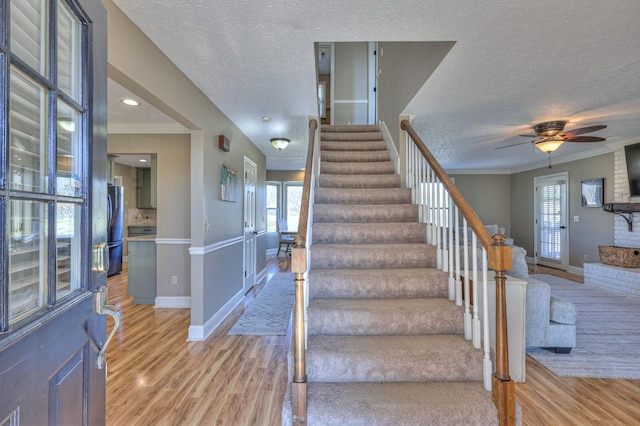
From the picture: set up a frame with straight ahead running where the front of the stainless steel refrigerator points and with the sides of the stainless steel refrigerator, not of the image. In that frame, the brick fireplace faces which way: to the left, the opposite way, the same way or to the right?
the opposite way

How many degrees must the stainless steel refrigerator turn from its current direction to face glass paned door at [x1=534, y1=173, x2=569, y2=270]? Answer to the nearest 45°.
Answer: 0° — it already faces it

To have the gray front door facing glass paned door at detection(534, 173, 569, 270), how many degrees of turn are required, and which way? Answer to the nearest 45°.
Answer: approximately 45° to its left

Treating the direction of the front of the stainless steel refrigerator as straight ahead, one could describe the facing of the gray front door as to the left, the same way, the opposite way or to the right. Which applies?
the same way

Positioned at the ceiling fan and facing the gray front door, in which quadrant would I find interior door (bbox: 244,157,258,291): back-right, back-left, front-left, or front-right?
front-right

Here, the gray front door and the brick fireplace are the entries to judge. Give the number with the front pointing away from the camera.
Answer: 0

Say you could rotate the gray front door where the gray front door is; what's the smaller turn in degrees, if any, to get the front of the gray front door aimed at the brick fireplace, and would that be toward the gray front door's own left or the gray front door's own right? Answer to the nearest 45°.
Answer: approximately 45° to the gray front door's own left

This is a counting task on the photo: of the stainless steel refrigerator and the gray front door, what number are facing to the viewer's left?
0

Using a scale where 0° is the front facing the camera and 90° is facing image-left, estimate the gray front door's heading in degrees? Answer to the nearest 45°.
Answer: approximately 315°

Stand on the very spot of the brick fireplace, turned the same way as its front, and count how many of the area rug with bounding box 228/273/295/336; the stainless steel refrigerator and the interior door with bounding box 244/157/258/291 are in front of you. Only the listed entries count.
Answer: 3

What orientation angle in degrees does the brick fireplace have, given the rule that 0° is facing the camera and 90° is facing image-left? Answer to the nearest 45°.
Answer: approximately 45°

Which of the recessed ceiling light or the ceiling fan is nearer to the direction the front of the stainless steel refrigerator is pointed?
the ceiling fan

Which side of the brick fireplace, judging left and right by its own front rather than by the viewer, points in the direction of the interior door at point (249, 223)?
front

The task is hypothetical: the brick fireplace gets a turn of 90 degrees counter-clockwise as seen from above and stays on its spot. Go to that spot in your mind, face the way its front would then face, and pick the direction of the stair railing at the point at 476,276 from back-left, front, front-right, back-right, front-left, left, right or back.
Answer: front-right

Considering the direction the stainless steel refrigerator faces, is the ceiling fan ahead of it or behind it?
ahead

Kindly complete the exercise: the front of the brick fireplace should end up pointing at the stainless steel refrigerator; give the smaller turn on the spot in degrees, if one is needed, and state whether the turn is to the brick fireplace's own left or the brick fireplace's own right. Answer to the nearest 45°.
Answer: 0° — it already faces it

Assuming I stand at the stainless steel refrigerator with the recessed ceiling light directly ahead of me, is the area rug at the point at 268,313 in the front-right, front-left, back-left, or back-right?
front-left

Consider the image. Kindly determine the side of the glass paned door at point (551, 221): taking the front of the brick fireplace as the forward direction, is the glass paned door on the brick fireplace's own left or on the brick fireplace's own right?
on the brick fireplace's own right

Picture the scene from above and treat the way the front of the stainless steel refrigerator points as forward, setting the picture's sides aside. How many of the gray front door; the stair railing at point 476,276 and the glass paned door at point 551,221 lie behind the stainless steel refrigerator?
0

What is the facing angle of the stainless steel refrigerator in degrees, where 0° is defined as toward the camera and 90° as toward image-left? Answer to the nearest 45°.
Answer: approximately 315°

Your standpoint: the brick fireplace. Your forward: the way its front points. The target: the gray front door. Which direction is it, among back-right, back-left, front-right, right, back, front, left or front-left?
front-left

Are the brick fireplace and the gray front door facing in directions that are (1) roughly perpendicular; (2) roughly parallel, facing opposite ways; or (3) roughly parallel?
roughly parallel, facing opposite ways
